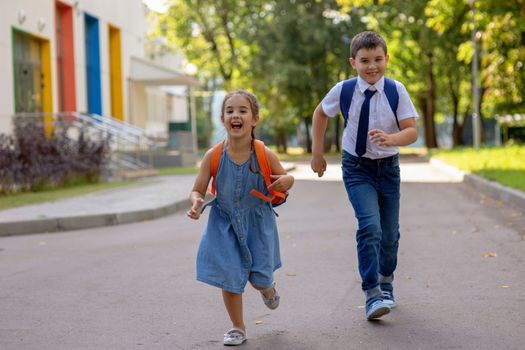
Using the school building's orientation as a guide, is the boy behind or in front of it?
in front

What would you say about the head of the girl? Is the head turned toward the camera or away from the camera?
toward the camera

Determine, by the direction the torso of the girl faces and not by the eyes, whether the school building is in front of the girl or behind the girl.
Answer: behind

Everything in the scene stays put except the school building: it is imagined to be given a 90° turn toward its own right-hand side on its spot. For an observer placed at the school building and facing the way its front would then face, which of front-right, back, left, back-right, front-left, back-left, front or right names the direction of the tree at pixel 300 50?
back

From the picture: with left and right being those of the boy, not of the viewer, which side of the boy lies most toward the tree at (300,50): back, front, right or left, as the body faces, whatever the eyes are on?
back

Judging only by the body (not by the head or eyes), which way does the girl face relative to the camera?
toward the camera

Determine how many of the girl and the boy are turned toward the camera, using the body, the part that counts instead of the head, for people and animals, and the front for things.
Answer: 2

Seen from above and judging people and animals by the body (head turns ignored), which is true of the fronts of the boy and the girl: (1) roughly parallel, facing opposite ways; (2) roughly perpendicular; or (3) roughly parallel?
roughly parallel
